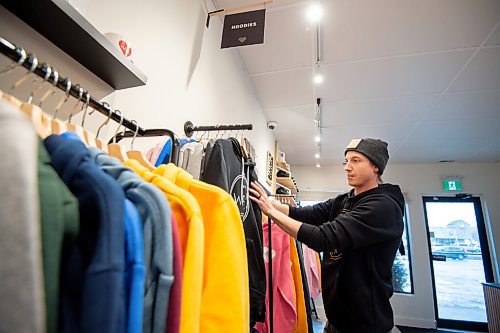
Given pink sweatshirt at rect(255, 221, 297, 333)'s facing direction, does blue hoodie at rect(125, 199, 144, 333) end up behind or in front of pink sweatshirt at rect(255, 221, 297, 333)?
in front

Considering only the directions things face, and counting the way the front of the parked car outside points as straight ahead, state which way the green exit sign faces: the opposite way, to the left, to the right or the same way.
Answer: to the left

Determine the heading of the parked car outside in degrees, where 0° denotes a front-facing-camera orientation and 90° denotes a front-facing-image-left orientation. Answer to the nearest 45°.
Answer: approximately 90°

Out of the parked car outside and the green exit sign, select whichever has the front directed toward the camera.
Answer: the green exit sign

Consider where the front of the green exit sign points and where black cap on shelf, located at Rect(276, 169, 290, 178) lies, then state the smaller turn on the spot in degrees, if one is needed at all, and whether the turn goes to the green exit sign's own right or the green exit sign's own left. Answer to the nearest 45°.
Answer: approximately 45° to the green exit sign's own right

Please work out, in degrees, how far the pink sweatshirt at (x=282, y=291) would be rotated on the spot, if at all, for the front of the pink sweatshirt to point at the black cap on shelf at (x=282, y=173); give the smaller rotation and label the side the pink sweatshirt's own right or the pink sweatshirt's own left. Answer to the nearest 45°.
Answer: approximately 135° to the pink sweatshirt's own right

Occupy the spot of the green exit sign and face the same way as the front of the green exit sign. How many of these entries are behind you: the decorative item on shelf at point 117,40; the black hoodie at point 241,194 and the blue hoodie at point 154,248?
0

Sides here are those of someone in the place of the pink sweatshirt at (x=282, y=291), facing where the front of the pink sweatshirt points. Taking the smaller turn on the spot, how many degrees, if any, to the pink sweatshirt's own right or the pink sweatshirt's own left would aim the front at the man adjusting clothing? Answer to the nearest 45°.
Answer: approximately 90° to the pink sweatshirt's own left

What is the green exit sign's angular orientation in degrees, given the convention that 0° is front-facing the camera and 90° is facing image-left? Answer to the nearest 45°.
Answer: approximately 0°

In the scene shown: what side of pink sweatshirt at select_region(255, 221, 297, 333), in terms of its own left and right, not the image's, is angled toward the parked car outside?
back

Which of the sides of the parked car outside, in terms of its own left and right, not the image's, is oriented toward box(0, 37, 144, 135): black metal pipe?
left

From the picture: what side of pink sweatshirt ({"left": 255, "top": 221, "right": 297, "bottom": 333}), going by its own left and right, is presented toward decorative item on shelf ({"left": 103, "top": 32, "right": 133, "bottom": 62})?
front

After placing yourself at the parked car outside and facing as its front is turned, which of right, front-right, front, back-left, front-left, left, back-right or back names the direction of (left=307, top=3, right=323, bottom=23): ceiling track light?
left

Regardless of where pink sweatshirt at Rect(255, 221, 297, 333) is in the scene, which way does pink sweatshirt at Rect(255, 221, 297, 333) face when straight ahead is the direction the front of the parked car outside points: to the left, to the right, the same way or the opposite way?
to the left

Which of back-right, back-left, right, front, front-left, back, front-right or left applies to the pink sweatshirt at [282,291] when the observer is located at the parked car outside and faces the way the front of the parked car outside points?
left

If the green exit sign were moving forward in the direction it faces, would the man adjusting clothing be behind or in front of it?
in front

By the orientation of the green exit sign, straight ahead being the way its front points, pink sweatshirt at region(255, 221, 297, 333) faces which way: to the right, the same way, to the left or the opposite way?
the same way

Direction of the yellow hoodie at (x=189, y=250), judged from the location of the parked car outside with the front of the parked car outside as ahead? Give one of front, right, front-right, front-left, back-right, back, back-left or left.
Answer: left
